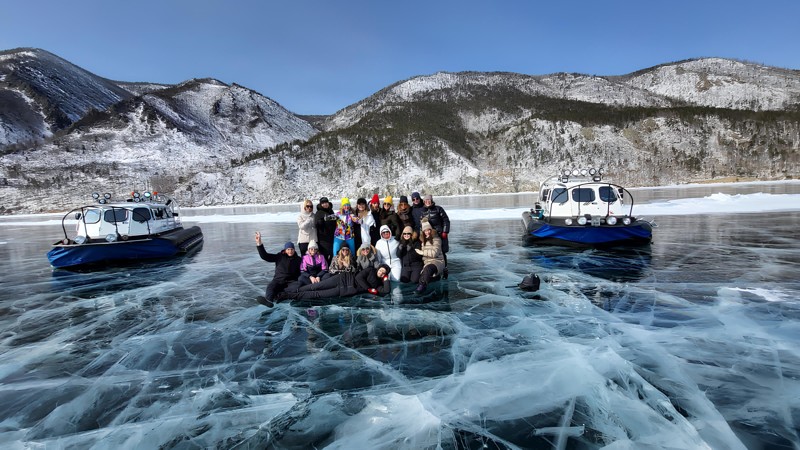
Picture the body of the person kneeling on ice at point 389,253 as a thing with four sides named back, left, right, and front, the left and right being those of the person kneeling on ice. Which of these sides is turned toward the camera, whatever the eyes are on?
front

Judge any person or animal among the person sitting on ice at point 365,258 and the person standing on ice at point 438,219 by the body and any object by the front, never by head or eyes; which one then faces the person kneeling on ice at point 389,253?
the person standing on ice at point 438,219

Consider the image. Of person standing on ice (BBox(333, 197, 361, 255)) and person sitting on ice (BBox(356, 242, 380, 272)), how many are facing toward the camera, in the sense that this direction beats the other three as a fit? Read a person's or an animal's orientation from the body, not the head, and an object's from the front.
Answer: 2

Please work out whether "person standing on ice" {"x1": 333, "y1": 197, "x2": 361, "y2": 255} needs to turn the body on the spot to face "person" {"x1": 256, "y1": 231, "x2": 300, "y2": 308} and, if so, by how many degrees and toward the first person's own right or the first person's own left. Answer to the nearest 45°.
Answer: approximately 45° to the first person's own right

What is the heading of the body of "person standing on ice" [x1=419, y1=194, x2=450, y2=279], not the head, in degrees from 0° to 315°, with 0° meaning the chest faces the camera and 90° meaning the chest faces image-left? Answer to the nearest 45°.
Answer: approximately 45°

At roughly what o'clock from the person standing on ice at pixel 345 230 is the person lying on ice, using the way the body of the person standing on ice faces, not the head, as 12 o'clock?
The person lying on ice is roughly at 12 o'clock from the person standing on ice.

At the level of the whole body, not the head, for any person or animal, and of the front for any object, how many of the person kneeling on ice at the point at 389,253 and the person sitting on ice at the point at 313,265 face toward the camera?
2

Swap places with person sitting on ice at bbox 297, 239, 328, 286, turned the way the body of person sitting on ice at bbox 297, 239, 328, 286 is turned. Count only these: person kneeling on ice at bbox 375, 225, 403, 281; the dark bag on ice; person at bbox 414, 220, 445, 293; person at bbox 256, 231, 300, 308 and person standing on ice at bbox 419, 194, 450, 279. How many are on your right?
1

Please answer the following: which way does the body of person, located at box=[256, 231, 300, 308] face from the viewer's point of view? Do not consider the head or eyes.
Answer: toward the camera

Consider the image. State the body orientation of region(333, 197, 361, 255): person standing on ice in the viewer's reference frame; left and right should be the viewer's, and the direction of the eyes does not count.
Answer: facing the viewer
